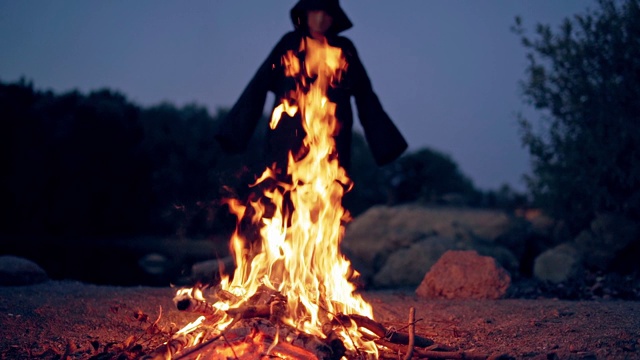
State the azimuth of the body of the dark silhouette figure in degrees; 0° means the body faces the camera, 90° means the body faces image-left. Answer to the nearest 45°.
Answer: approximately 0°

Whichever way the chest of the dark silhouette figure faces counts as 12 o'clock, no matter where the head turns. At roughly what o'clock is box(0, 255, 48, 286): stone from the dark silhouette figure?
The stone is roughly at 4 o'clock from the dark silhouette figure.

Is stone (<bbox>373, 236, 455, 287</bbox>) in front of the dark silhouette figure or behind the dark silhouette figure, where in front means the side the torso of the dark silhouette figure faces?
behind

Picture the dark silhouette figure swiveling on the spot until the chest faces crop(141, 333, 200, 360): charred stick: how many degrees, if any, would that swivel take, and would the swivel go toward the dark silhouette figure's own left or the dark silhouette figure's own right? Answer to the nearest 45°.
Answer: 0° — they already face it

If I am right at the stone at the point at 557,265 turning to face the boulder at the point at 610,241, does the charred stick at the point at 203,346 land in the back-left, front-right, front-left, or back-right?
back-right

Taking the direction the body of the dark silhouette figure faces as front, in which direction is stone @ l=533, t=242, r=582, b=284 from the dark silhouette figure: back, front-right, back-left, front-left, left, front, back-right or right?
back-left

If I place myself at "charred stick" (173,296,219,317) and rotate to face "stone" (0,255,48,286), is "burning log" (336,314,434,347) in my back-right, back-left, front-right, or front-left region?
back-right

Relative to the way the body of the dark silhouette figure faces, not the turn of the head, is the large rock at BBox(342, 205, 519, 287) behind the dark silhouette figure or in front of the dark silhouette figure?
behind

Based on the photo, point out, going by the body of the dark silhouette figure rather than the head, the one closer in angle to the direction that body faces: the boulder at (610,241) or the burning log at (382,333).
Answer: the burning log

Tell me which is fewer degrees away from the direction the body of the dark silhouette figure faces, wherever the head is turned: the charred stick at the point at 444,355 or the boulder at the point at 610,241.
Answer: the charred stick

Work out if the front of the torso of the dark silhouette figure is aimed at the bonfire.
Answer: yes
